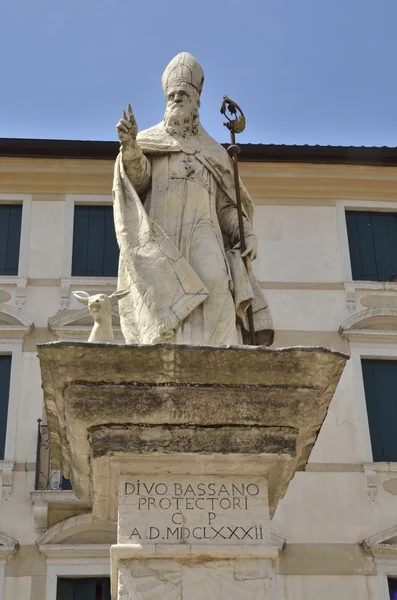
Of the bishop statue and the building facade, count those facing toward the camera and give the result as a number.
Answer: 2

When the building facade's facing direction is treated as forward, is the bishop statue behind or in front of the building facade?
in front

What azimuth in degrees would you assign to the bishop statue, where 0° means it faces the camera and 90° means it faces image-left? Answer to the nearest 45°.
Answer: approximately 0°

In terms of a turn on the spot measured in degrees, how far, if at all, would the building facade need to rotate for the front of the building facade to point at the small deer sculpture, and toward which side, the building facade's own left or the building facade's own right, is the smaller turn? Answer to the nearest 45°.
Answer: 0° — it already faces it

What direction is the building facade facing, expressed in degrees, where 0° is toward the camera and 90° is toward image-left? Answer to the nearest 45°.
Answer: approximately 0°
